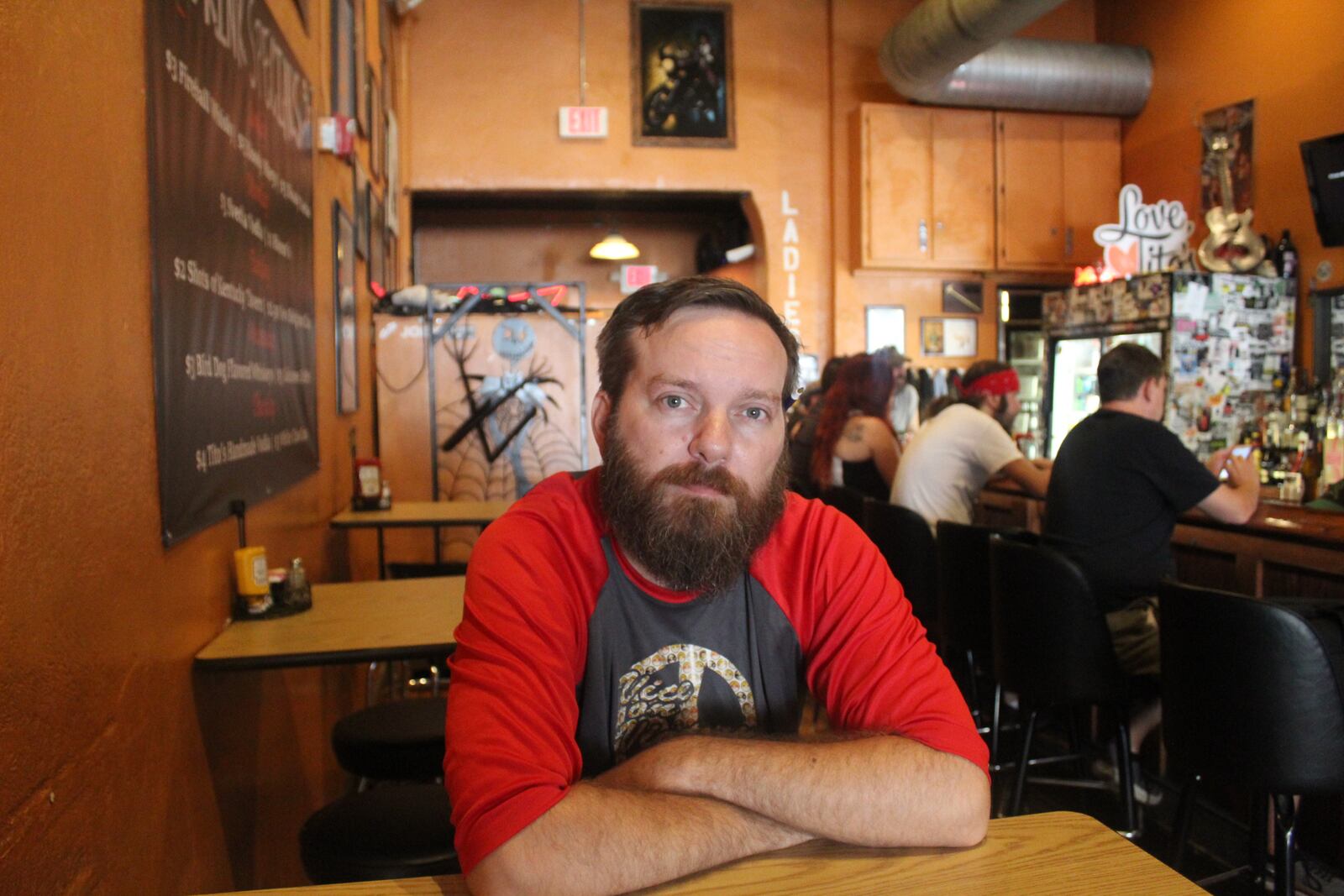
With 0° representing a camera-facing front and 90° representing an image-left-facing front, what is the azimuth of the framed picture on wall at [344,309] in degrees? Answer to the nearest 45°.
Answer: approximately 270°

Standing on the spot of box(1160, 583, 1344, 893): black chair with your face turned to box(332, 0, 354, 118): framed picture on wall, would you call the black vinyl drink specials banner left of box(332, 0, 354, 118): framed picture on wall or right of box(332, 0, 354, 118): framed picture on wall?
left

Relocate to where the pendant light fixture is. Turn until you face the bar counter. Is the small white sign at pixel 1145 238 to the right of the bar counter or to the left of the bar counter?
left

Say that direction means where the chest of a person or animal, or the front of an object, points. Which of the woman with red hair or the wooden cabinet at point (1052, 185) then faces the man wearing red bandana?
the wooden cabinet

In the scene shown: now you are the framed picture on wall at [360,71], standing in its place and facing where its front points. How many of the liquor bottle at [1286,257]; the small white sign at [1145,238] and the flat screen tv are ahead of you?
3

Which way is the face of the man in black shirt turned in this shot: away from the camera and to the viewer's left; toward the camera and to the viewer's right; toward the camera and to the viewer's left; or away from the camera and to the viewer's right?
away from the camera and to the viewer's right

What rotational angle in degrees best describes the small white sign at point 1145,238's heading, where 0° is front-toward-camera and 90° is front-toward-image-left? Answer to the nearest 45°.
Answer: approximately 0°

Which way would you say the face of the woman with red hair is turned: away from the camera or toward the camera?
away from the camera

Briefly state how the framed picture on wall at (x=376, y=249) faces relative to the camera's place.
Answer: facing to the right of the viewer

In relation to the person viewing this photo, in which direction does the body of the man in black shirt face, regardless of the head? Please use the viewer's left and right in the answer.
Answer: facing away from the viewer and to the right of the viewer

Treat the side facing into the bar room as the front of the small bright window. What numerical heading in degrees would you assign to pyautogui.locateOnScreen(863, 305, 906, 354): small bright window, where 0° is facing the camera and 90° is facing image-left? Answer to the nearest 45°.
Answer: approximately 0°

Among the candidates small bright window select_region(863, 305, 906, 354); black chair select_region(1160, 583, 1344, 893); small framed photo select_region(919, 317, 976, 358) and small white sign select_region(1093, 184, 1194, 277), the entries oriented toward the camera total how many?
3

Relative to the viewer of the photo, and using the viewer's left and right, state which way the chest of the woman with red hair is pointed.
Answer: facing away from the viewer and to the right of the viewer

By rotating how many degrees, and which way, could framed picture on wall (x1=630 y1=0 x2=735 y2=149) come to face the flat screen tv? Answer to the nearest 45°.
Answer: approximately 45° to its left
